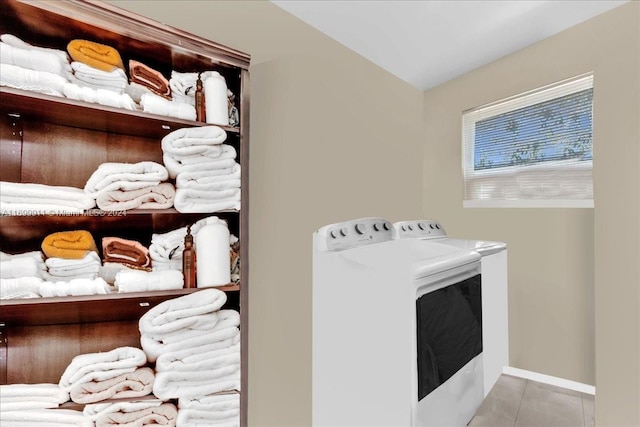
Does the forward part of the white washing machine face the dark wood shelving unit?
no

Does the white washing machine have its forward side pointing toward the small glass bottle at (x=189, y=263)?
no

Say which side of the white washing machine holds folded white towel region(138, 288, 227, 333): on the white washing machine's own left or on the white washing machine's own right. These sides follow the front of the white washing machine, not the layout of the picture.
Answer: on the white washing machine's own right

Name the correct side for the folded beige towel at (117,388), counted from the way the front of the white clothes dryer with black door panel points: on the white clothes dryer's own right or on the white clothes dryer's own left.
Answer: on the white clothes dryer's own right

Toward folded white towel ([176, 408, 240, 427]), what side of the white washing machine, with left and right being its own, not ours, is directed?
right

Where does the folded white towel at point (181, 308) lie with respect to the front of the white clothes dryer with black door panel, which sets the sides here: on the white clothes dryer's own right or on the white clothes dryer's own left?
on the white clothes dryer's own right

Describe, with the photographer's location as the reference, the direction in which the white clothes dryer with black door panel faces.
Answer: facing the viewer and to the right of the viewer

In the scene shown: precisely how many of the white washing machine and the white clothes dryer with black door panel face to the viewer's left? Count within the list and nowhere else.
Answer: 0

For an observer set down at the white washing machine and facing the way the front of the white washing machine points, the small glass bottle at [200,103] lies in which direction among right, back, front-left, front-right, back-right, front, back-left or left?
right

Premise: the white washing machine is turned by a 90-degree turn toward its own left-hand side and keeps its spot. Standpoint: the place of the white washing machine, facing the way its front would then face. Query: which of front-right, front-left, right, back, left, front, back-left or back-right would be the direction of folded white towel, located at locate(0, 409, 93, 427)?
back

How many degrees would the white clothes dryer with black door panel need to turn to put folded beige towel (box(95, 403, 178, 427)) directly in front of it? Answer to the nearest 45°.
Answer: approximately 135° to its right

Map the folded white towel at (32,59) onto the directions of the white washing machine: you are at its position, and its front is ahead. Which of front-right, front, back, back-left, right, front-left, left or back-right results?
right

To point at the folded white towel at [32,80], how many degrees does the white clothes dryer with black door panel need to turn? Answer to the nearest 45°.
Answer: approximately 90° to its right

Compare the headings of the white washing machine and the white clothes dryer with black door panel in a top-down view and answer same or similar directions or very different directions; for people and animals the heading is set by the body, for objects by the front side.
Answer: same or similar directions

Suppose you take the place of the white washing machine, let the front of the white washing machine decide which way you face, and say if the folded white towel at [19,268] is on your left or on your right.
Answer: on your right

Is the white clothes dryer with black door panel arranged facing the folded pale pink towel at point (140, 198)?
no

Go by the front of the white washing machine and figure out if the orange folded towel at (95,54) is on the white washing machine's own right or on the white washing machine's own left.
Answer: on the white washing machine's own right

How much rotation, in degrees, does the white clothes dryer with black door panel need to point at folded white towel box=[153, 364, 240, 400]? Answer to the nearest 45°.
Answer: approximately 135° to its right

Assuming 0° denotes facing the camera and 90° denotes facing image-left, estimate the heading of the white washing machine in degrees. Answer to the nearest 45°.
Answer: approximately 315°

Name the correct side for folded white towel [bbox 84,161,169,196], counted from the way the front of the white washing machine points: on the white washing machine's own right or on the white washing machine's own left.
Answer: on the white washing machine's own right
